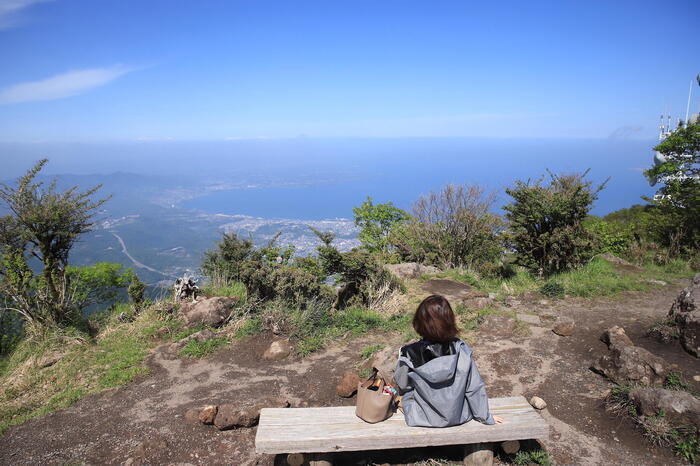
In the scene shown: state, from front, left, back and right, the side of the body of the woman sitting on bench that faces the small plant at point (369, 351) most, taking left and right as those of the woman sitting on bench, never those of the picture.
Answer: front

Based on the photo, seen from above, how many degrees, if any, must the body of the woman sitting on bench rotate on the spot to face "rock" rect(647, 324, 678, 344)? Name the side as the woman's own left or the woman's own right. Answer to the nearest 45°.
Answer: approximately 45° to the woman's own right

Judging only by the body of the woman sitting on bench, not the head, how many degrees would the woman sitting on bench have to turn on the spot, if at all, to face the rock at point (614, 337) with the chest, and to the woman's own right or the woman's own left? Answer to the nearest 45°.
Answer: approximately 45° to the woman's own right

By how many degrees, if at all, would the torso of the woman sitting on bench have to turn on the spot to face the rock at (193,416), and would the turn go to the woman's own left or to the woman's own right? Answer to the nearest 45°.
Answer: approximately 90° to the woman's own left

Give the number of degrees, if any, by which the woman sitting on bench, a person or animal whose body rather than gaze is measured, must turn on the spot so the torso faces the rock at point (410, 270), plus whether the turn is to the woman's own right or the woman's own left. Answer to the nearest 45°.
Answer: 0° — they already face it

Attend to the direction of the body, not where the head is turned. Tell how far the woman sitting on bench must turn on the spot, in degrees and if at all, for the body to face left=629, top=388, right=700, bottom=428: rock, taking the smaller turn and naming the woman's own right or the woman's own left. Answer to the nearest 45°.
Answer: approximately 45° to the woman's own right

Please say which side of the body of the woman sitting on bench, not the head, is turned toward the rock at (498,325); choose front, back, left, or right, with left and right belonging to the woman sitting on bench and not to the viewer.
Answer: front

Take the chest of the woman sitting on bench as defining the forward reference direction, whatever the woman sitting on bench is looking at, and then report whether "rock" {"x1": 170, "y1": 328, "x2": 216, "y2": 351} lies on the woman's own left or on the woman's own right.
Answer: on the woman's own left

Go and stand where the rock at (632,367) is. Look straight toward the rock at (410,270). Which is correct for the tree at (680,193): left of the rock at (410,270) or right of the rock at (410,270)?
right

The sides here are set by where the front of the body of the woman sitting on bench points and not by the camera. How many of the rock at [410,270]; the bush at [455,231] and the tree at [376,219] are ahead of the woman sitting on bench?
3

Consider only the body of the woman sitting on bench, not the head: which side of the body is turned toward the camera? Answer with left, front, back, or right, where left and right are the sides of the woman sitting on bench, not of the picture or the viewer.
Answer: back

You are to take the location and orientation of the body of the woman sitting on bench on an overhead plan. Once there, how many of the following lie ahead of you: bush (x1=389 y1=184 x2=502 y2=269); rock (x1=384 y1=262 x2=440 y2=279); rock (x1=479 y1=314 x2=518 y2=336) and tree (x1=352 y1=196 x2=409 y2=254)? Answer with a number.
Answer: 4

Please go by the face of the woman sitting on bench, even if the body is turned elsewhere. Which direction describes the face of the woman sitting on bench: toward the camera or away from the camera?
away from the camera
